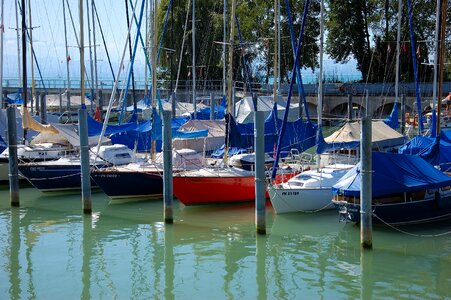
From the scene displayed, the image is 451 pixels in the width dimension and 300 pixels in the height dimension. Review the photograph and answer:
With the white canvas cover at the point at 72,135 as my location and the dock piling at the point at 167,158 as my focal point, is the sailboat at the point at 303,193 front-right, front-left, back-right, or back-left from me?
front-left

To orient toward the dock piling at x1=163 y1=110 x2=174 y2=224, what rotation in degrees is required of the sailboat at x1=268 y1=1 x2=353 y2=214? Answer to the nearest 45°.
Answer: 0° — it already faces it

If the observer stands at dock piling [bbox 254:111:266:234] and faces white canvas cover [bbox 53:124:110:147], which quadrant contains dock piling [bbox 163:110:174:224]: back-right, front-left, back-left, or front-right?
front-left

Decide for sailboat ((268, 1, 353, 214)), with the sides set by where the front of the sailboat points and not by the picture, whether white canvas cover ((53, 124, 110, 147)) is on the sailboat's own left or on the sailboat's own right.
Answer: on the sailboat's own right
